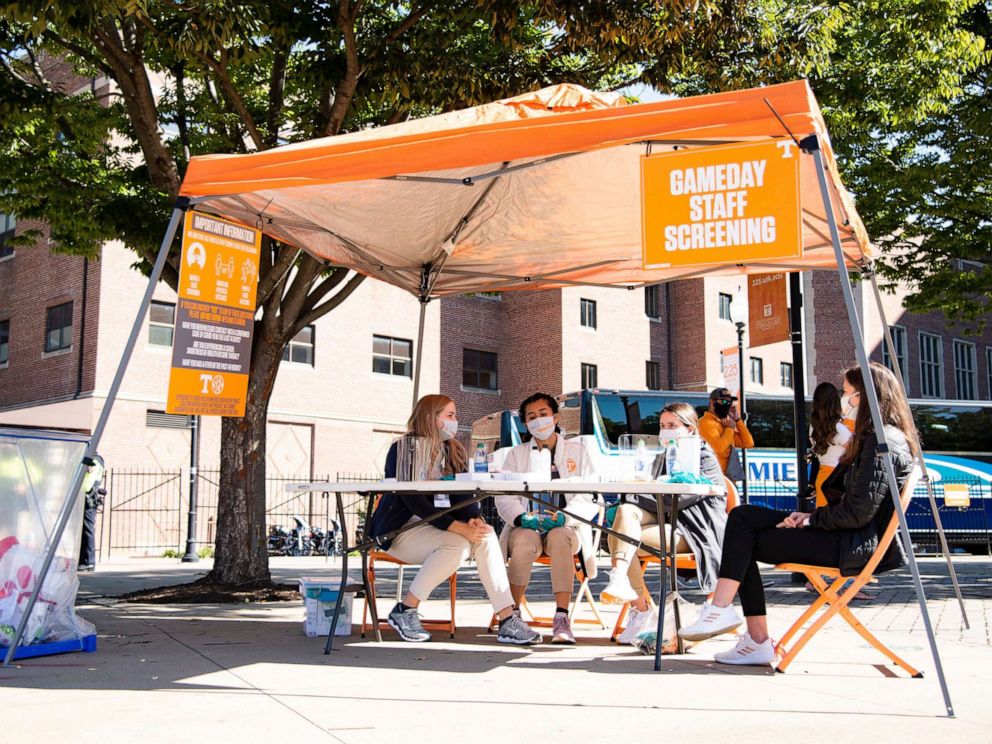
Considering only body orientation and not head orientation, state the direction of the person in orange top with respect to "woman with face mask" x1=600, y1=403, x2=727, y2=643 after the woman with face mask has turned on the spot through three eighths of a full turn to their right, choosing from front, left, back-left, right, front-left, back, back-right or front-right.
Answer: front

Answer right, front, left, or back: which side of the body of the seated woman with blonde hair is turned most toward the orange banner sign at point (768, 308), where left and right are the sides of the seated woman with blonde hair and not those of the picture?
left

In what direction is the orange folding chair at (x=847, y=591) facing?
to the viewer's left

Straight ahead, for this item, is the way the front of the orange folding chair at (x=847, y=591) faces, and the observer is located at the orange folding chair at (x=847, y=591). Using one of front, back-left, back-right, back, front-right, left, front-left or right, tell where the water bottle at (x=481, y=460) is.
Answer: front

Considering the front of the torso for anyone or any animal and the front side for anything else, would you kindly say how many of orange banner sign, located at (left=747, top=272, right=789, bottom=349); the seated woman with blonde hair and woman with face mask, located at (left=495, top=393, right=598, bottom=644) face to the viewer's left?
0

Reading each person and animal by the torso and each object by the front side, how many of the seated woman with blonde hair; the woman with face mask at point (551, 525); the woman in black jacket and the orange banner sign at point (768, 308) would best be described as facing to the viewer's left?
1

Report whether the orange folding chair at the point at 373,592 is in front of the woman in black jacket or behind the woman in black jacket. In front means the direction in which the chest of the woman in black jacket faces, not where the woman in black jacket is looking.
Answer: in front

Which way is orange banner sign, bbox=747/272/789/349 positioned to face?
toward the camera

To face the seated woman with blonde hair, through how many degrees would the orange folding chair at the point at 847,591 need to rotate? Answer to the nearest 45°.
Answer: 0° — it already faces them

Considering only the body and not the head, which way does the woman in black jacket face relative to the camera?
to the viewer's left

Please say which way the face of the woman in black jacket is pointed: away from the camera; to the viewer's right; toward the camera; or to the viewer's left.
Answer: to the viewer's left

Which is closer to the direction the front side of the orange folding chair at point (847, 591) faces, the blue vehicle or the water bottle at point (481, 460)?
the water bottle

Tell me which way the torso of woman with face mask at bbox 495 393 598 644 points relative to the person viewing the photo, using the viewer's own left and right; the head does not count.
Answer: facing the viewer

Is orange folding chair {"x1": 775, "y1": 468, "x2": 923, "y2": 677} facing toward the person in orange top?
no

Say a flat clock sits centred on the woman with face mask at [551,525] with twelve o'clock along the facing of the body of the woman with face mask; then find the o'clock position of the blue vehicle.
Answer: The blue vehicle is roughly at 7 o'clock from the woman with face mask.

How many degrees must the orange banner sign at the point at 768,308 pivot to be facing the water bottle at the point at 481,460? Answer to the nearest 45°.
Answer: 0° — it already faces it

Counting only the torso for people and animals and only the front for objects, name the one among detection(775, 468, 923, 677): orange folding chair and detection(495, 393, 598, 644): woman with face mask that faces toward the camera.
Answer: the woman with face mask

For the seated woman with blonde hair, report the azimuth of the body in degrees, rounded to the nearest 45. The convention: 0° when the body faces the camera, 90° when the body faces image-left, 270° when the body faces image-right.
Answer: approximately 315°
